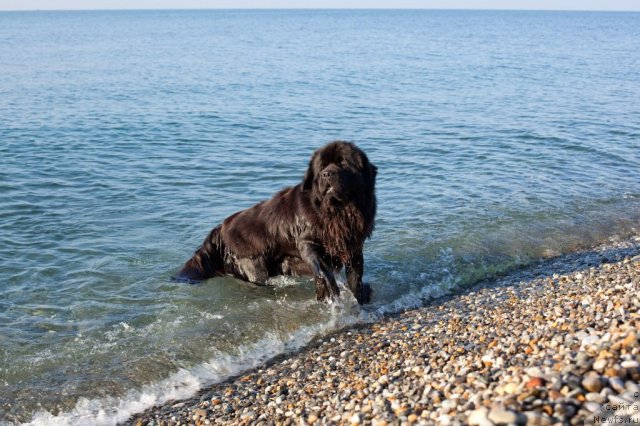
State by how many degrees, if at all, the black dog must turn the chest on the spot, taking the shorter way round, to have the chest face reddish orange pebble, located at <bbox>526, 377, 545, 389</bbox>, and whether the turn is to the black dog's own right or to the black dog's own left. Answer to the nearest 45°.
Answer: approximately 45° to the black dog's own right

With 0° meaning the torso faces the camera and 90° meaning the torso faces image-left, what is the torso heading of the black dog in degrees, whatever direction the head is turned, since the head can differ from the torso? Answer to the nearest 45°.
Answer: approximately 315°

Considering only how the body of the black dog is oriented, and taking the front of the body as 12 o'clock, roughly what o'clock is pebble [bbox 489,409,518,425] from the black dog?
The pebble is roughly at 1 o'clock from the black dog.

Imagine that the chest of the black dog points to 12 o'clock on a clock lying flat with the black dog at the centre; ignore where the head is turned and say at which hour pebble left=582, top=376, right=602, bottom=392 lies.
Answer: The pebble is roughly at 1 o'clock from the black dog.
